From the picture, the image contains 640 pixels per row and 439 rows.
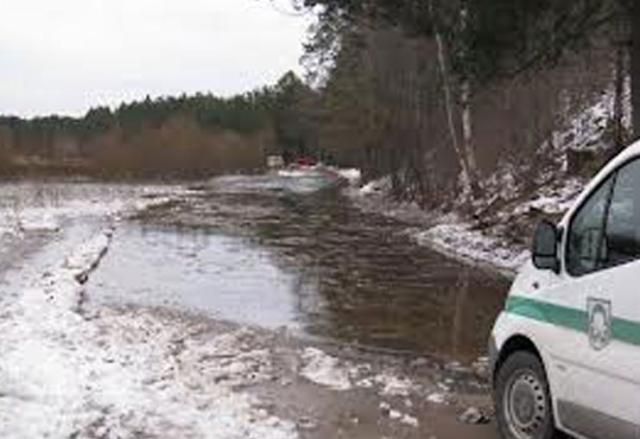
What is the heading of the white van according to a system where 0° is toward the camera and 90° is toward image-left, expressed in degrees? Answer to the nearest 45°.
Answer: approximately 135°
